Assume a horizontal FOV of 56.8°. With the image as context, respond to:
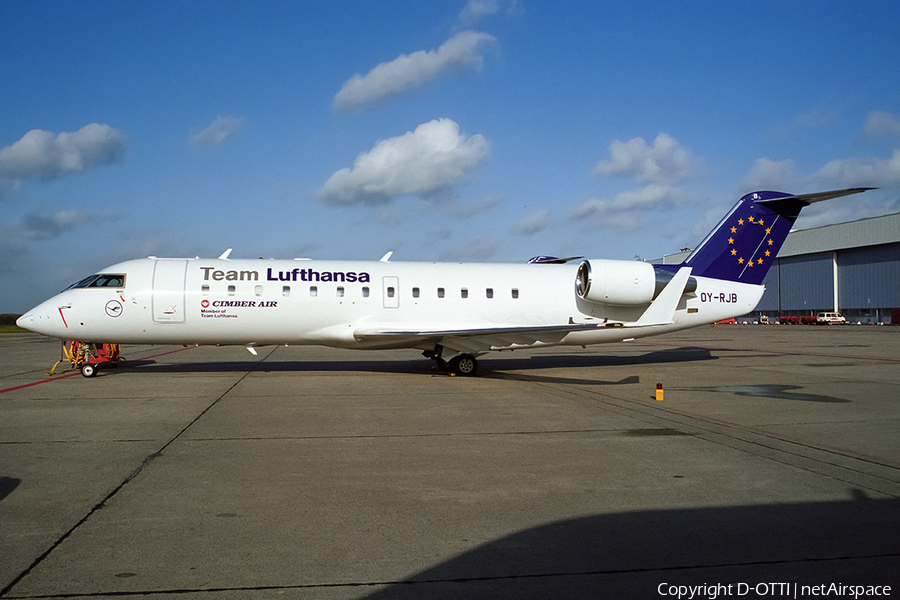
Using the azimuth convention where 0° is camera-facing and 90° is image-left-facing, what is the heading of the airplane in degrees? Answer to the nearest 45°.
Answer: approximately 90°
